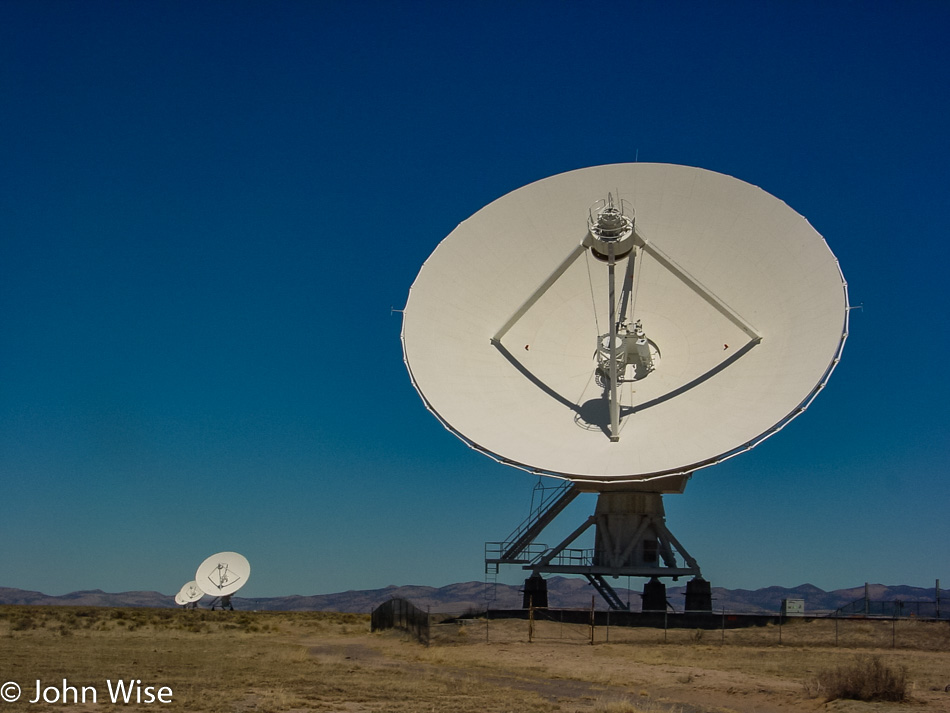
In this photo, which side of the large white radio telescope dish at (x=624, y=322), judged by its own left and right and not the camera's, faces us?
front

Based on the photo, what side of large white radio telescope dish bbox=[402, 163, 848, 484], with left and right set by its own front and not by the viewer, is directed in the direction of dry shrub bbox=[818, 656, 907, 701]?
front
